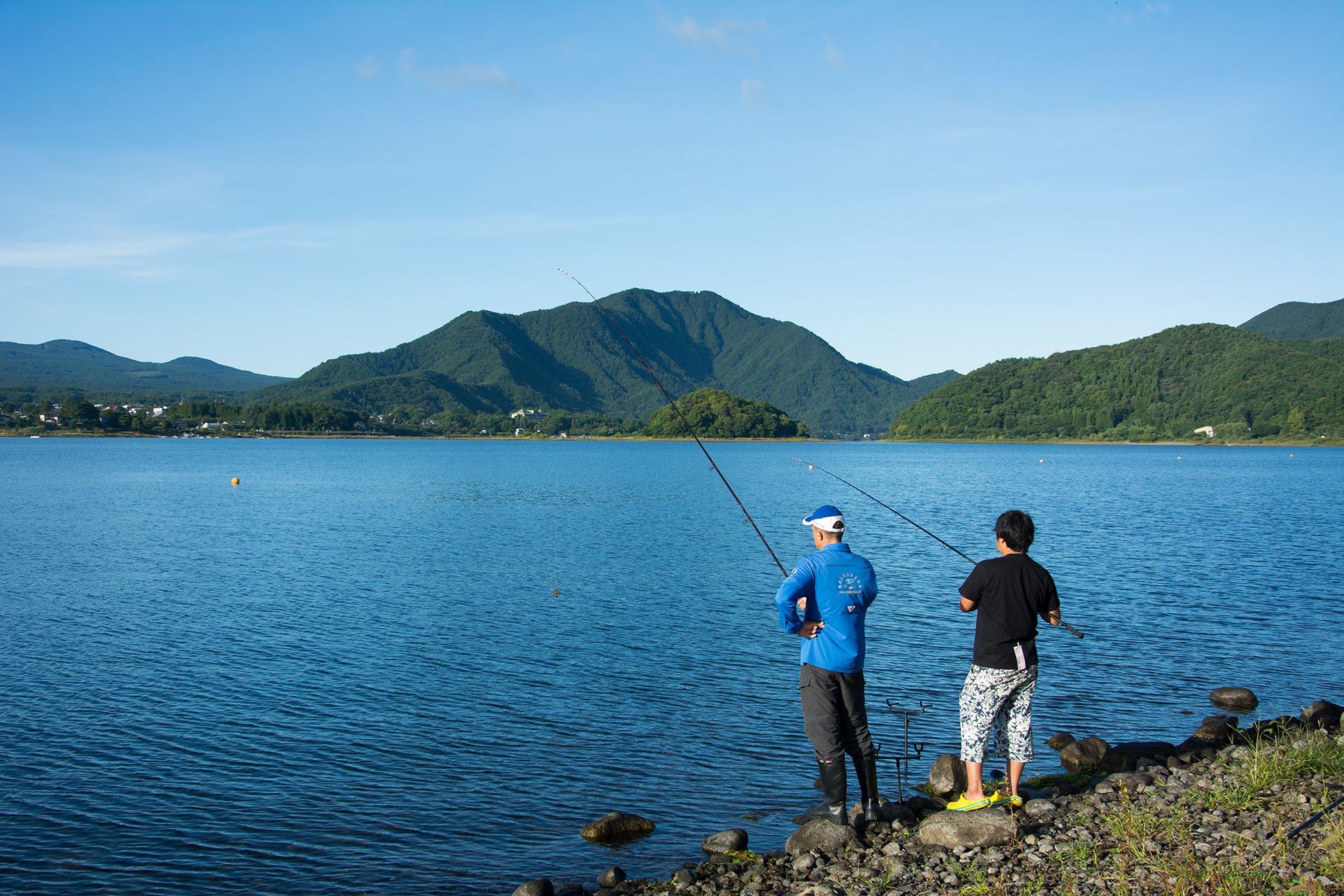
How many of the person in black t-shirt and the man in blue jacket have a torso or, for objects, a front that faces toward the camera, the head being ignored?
0

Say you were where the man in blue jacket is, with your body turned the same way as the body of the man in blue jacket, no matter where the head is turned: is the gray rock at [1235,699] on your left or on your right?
on your right

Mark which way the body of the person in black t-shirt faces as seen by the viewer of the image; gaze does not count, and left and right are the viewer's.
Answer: facing away from the viewer and to the left of the viewer

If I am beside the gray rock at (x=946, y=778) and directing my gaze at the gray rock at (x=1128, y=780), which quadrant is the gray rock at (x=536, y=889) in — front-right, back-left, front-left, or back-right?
back-right

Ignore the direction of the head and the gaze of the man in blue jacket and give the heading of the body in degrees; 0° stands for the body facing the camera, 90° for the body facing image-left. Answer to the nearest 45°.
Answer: approximately 135°

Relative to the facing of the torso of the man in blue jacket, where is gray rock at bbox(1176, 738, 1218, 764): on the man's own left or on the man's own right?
on the man's own right

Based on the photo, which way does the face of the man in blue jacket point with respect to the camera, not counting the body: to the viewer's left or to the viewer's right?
to the viewer's left

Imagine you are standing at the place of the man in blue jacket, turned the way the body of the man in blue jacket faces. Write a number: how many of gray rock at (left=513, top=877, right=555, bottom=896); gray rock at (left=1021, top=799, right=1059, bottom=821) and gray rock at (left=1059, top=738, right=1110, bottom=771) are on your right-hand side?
2

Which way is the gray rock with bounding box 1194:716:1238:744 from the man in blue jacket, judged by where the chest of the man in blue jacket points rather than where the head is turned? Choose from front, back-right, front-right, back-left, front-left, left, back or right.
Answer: right

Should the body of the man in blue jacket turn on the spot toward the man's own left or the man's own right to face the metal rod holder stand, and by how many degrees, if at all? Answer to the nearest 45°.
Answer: approximately 45° to the man's own right

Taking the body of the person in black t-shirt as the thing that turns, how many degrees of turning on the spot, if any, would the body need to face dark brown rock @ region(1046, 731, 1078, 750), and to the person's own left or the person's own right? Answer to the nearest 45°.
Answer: approximately 45° to the person's own right

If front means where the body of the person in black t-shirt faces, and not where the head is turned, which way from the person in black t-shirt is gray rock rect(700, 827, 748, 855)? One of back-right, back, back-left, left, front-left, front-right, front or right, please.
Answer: front-left

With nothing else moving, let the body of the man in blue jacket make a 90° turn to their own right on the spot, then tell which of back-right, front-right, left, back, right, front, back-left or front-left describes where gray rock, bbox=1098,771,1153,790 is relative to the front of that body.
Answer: front

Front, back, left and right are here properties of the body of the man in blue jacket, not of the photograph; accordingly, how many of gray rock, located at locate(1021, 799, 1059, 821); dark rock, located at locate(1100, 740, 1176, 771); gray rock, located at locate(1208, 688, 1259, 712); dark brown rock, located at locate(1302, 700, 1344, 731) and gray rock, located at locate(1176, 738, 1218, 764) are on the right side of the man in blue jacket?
5

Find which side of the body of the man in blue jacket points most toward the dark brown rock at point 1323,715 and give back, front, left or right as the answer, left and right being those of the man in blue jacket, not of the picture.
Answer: right

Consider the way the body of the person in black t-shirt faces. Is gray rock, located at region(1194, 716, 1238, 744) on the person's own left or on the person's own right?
on the person's own right
